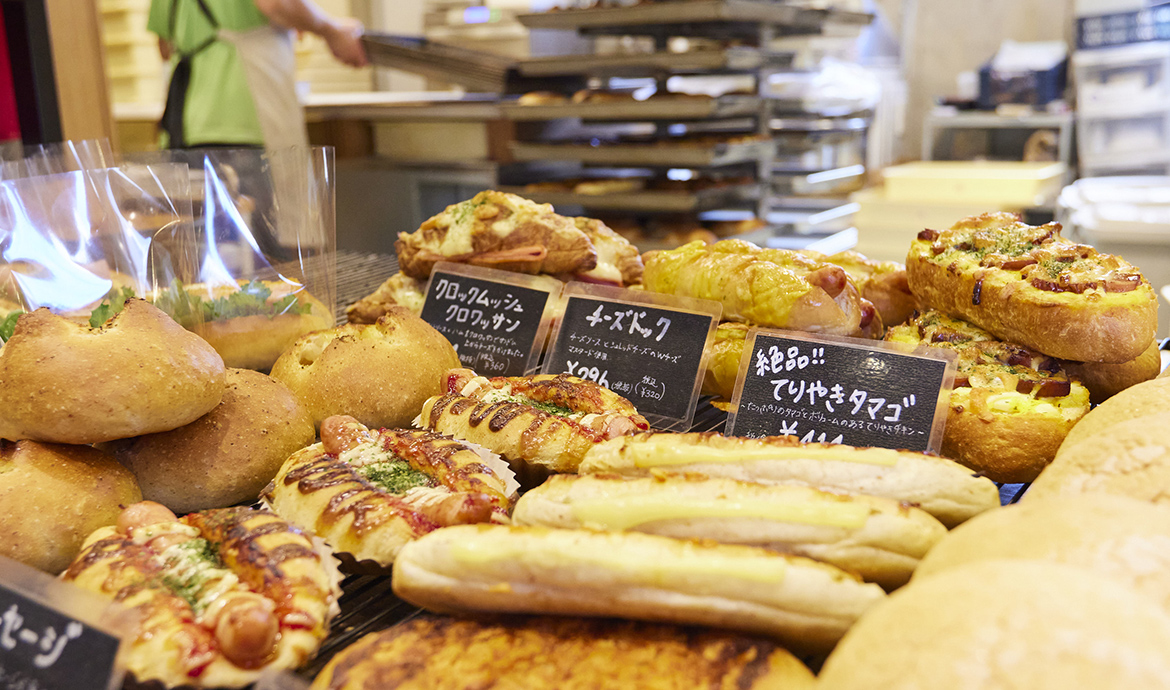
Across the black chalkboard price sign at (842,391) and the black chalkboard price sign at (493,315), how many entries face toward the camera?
2

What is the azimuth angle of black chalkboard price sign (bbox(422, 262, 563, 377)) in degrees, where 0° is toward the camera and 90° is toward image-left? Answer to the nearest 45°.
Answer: approximately 0°

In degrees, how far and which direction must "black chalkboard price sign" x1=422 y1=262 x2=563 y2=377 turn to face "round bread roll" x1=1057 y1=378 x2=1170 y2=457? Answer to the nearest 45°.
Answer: approximately 45° to its left

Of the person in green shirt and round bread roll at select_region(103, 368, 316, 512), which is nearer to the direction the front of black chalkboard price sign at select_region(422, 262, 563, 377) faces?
the round bread roll

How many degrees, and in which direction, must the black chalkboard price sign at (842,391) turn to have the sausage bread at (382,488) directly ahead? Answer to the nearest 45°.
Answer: approximately 45° to its right

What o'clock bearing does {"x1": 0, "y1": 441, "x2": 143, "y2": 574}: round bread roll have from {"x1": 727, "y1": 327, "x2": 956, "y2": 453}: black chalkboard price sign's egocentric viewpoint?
The round bread roll is roughly at 2 o'clock from the black chalkboard price sign.

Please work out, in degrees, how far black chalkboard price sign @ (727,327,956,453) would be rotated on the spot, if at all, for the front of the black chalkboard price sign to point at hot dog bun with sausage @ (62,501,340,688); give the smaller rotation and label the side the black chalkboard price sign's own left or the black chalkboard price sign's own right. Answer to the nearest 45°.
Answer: approximately 45° to the black chalkboard price sign's own right
